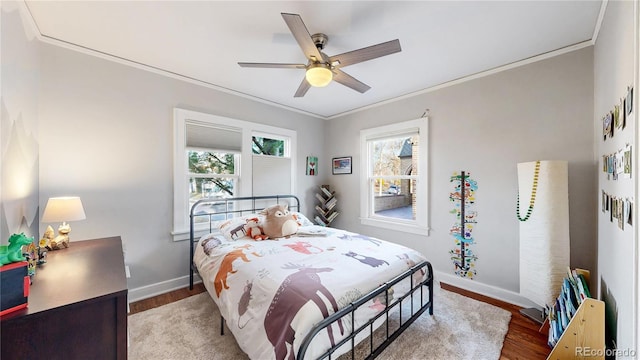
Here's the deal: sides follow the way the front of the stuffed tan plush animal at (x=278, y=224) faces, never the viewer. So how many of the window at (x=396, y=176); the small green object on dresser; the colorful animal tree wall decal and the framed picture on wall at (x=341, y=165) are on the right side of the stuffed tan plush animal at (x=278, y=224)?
1

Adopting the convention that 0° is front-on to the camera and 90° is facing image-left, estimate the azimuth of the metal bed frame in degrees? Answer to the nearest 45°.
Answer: approximately 315°

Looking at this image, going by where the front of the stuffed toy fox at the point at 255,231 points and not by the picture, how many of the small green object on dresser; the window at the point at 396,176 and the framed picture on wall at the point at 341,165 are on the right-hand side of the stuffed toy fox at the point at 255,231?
1

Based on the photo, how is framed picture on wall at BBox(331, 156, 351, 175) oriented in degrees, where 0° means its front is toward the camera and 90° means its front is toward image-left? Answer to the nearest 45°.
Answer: approximately 45°

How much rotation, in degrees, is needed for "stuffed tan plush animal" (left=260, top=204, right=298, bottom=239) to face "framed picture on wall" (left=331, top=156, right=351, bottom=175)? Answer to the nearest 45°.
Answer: approximately 90° to its left

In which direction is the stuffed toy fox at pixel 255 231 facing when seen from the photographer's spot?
facing the viewer and to the right of the viewer

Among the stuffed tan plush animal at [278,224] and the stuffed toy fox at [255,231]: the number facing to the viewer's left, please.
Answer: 0

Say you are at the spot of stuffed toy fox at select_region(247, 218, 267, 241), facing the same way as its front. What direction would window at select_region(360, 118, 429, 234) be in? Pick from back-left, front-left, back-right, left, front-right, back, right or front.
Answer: front-left

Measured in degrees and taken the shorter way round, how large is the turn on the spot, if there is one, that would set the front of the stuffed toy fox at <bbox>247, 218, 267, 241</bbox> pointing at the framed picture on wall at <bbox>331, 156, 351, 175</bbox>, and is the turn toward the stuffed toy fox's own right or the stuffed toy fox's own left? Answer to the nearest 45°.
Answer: approximately 90° to the stuffed toy fox's own left

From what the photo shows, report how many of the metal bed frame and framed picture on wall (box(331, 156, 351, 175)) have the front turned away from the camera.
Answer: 0
